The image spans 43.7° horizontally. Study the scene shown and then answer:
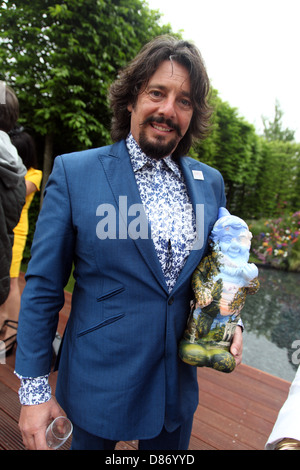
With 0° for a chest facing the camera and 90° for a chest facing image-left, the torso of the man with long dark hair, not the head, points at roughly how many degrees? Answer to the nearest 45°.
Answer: approximately 315°

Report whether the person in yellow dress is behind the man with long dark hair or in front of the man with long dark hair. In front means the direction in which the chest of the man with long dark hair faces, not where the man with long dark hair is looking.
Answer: behind
